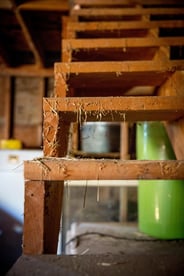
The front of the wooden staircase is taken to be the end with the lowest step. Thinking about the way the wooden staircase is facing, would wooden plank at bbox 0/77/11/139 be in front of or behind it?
behind

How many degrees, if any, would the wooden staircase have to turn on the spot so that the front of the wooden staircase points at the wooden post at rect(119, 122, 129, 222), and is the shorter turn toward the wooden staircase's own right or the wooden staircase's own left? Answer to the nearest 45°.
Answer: approximately 180°

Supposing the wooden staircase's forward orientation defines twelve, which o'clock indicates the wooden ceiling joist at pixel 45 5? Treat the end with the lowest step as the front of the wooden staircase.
The wooden ceiling joist is roughly at 5 o'clock from the wooden staircase.

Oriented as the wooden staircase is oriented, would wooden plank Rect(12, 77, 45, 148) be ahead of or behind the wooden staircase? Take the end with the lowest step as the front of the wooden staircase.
behind

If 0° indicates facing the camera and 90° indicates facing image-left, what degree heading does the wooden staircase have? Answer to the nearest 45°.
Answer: approximately 0°
